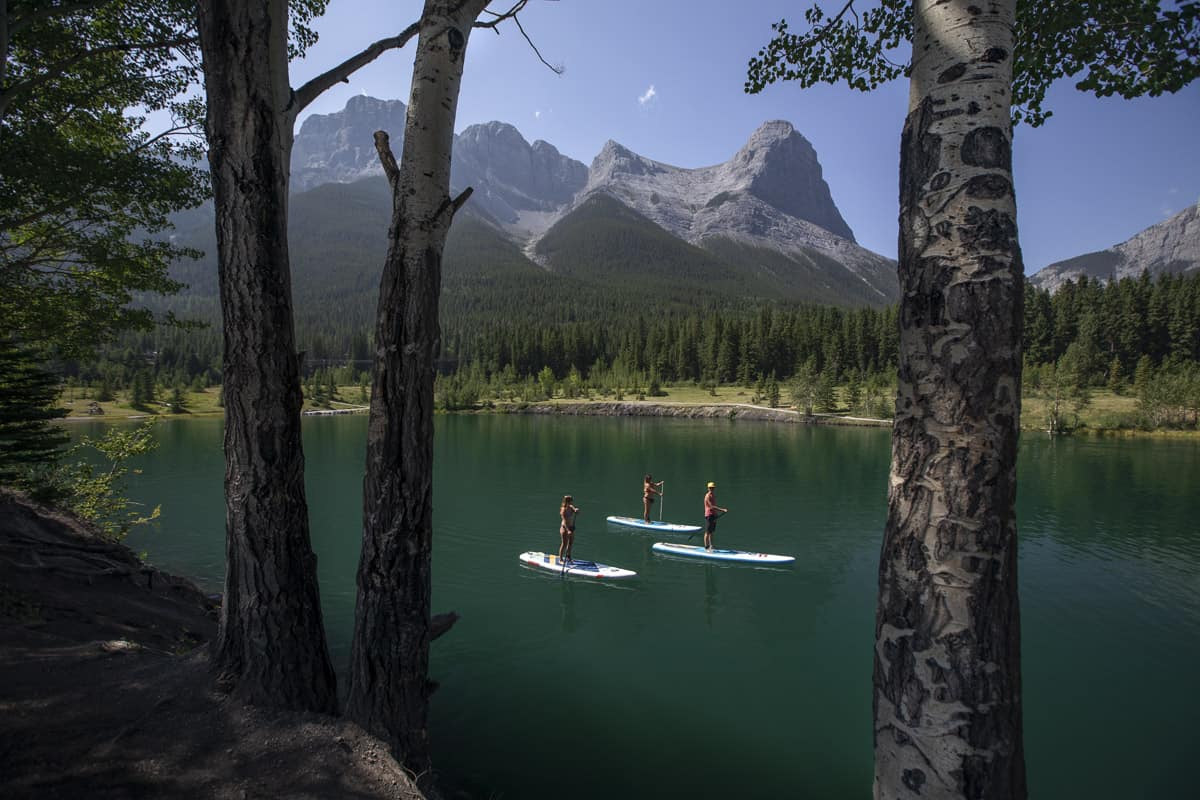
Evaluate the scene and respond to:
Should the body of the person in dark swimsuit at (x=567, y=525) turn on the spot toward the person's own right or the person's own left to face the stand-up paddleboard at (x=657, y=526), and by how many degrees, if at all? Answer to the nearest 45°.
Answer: approximately 90° to the person's own left

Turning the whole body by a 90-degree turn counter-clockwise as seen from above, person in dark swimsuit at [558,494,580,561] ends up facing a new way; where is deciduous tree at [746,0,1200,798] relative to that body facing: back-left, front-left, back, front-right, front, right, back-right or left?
back-right

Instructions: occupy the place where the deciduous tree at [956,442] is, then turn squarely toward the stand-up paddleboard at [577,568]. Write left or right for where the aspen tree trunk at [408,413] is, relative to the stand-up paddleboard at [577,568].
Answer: left

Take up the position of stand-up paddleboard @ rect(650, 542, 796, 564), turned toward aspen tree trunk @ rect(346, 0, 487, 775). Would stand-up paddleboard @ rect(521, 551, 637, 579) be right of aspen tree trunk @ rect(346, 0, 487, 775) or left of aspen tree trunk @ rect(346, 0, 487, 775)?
right
